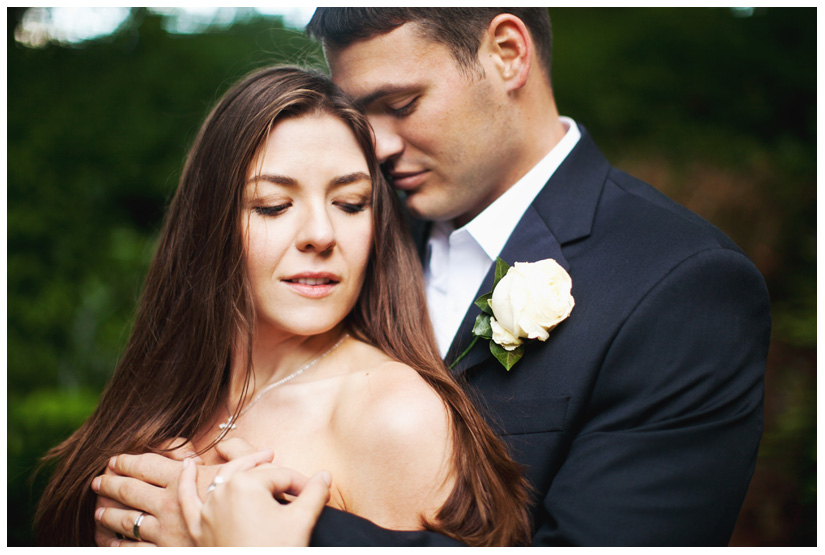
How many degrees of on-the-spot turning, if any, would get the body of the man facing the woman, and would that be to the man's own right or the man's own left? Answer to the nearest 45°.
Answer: approximately 45° to the man's own right

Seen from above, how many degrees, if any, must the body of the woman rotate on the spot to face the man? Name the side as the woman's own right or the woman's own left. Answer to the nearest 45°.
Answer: approximately 135° to the woman's own left

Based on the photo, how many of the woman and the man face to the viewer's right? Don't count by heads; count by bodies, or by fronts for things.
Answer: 0

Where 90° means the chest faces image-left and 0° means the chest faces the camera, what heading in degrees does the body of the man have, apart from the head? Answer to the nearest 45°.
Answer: approximately 45°
